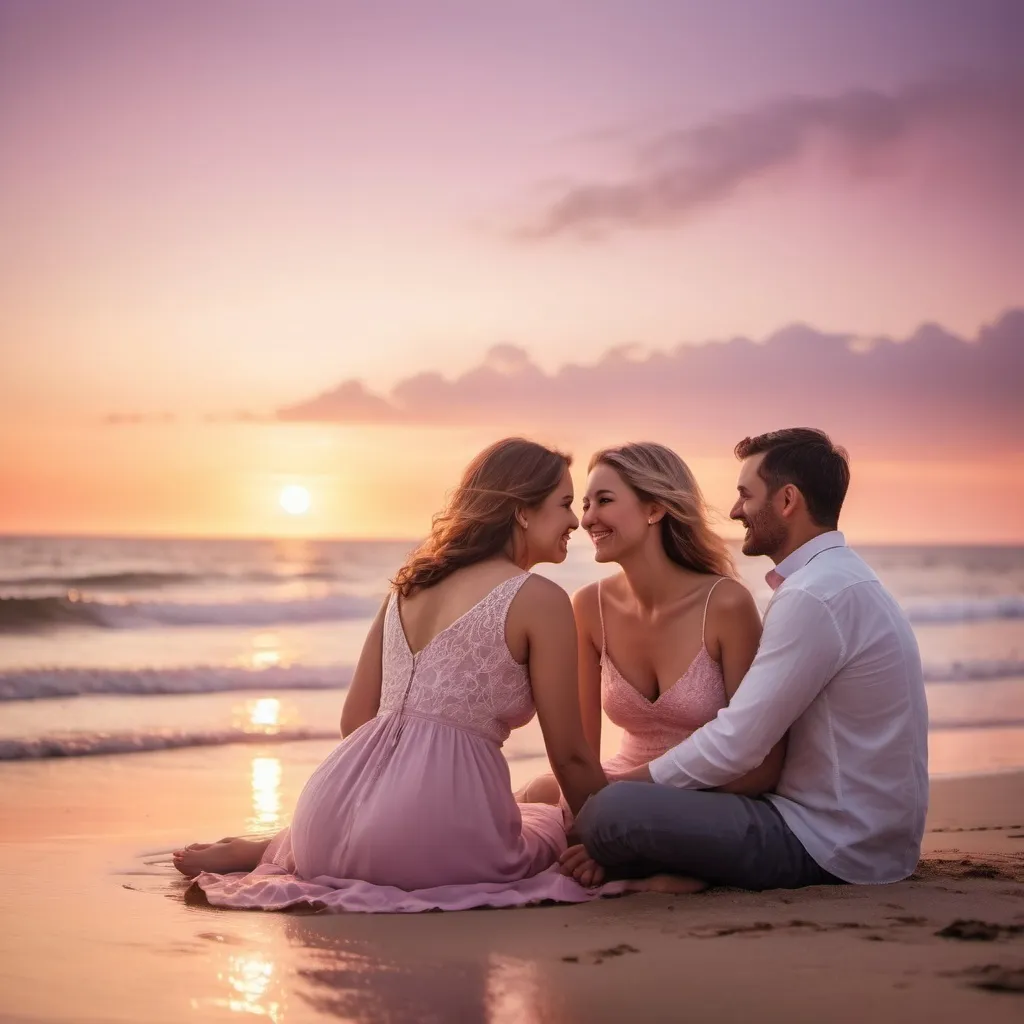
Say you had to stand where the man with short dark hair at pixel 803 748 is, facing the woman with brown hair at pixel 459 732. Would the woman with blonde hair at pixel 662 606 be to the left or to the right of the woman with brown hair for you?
right

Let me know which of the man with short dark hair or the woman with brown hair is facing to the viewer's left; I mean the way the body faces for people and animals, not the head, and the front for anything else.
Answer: the man with short dark hair

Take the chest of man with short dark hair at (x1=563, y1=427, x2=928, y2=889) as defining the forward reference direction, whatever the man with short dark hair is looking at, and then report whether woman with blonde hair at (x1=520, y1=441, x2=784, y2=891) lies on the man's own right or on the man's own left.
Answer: on the man's own right

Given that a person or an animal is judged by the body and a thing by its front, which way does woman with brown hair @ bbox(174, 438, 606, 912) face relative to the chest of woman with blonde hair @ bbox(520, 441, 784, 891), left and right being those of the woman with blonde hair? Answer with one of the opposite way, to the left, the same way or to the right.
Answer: the opposite way

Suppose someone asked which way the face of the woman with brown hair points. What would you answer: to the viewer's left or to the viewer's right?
to the viewer's right

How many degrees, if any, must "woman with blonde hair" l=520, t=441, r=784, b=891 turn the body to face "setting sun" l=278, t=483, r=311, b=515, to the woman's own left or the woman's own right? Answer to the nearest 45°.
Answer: approximately 135° to the woman's own right

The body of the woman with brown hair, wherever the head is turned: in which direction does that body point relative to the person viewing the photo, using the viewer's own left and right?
facing away from the viewer and to the right of the viewer

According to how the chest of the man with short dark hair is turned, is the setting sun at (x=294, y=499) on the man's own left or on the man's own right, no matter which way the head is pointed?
on the man's own right

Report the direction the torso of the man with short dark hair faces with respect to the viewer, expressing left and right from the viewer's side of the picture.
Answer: facing to the left of the viewer

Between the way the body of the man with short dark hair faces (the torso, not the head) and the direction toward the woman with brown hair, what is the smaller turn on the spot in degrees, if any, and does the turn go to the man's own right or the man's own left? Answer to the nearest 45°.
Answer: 0° — they already face them

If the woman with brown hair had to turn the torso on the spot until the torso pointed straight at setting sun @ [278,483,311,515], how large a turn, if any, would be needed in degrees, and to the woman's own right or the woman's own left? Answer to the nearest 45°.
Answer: approximately 45° to the woman's own left
